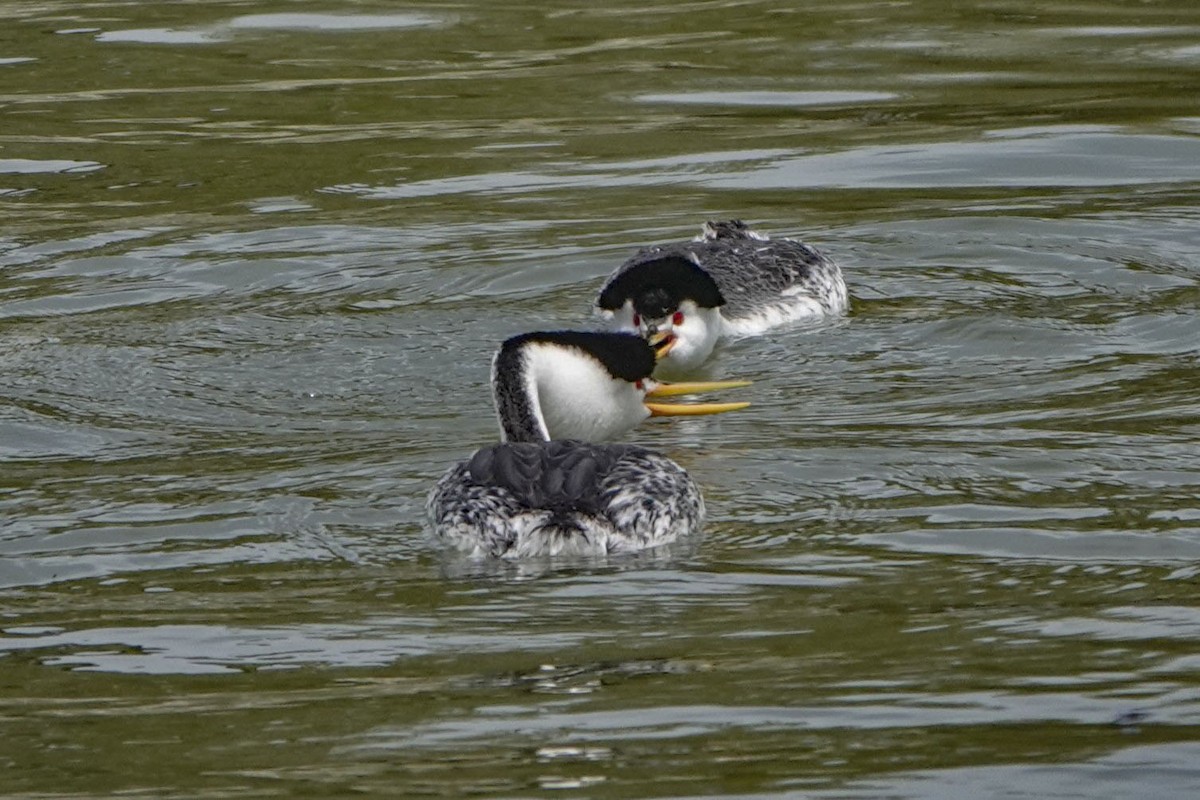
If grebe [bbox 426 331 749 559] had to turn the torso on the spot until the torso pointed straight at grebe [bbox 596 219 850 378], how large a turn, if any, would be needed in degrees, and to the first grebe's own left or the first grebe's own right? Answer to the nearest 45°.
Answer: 0° — it already faces it

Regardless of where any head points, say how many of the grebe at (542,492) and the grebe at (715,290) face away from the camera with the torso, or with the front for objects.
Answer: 1

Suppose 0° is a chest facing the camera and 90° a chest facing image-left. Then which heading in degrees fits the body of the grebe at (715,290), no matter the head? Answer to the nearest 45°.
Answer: approximately 45°

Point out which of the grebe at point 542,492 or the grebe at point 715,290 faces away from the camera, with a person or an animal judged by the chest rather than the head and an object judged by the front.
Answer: the grebe at point 542,492

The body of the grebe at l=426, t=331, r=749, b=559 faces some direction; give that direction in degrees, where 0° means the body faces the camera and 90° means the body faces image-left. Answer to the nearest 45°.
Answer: approximately 180°
